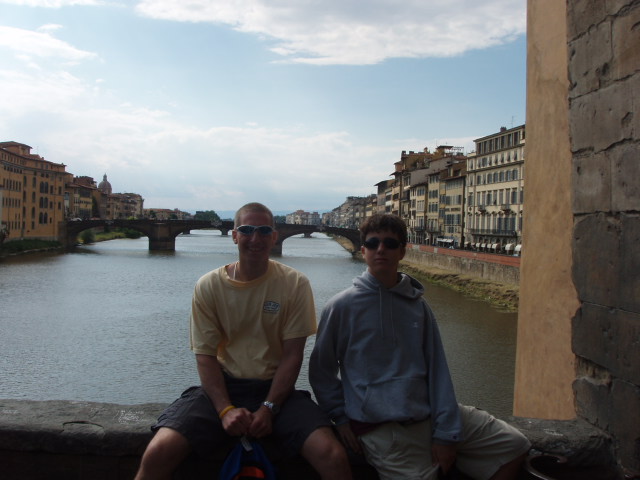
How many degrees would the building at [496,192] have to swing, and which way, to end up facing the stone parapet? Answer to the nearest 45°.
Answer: approximately 45° to its left

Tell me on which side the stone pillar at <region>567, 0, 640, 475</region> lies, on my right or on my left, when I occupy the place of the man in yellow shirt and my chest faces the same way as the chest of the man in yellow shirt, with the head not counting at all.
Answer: on my left

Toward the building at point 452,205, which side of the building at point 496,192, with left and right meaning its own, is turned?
right

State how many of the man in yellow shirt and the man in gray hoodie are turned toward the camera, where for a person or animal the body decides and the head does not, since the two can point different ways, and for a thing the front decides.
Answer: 2

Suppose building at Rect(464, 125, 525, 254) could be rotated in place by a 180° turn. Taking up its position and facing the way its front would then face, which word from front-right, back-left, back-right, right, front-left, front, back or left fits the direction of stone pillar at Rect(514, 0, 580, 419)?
back-right

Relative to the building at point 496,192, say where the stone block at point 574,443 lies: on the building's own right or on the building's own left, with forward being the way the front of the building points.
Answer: on the building's own left

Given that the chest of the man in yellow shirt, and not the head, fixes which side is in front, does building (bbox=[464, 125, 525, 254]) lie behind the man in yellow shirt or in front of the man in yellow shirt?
behind

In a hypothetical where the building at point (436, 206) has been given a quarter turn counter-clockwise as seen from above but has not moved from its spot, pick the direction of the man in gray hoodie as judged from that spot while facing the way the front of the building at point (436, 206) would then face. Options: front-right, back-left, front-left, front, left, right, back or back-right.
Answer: front-right

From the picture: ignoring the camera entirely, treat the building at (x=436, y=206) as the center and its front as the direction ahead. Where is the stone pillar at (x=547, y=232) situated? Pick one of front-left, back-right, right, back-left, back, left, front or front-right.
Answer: front-left

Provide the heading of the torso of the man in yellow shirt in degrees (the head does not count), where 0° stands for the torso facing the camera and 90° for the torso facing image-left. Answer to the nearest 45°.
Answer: approximately 0°
